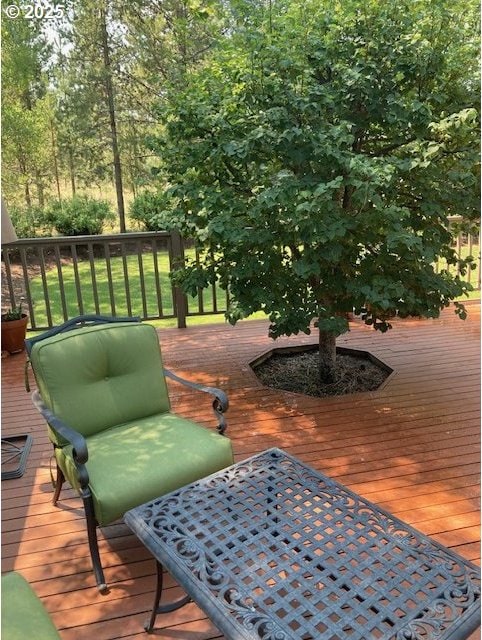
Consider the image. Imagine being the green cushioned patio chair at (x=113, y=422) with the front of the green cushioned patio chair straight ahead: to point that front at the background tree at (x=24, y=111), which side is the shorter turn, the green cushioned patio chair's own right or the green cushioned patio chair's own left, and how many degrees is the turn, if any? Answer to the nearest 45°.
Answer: approximately 135° to the green cushioned patio chair's own left

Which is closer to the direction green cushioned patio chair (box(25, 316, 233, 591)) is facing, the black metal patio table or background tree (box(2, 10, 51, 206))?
the black metal patio table

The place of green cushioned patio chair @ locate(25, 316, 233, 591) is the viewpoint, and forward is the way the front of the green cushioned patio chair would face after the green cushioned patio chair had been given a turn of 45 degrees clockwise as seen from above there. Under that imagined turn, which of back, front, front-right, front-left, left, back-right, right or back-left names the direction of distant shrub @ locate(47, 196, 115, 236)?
back

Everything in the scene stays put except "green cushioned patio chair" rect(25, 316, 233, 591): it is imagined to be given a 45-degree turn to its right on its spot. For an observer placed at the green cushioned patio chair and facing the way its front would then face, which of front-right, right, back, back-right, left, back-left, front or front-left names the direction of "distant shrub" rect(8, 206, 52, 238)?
back

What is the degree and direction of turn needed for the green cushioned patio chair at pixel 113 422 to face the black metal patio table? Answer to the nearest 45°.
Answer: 0° — it already faces it

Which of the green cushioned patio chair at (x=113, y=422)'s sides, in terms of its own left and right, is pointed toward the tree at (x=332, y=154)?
left

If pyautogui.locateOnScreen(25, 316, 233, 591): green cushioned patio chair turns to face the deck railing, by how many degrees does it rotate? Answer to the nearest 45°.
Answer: approximately 135° to its left

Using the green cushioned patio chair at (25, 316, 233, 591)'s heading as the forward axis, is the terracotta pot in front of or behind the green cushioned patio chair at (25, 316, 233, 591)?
behind

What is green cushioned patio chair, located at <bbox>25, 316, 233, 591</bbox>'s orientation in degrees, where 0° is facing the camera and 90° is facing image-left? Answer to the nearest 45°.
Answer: approximately 315°
